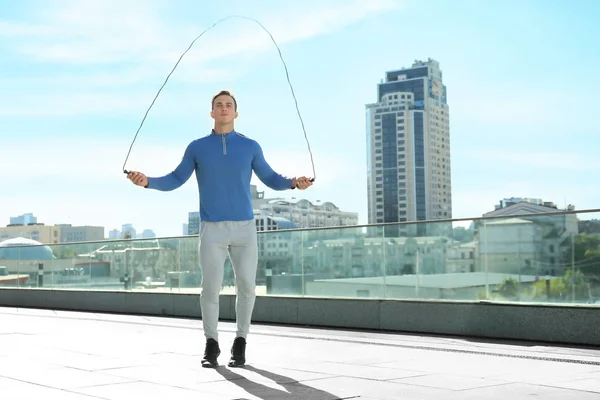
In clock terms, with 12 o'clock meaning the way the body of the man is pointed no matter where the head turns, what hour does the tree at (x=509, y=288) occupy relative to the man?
The tree is roughly at 8 o'clock from the man.

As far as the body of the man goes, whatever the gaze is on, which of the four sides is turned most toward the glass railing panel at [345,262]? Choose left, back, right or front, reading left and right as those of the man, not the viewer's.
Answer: back

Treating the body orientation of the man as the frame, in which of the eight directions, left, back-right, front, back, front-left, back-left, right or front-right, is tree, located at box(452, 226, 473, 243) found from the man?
back-left

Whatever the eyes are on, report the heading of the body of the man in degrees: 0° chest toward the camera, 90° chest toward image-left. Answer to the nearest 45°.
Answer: approximately 0°

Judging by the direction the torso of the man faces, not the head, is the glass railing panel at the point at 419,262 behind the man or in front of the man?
behind

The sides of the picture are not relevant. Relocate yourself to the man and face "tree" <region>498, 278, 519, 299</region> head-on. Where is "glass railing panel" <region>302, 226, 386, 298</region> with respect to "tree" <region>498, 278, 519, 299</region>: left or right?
left
